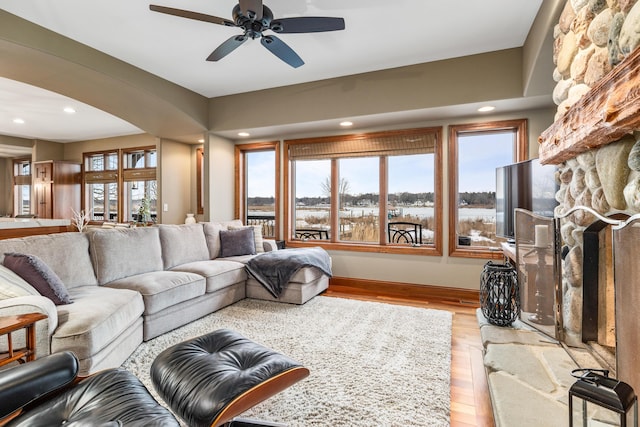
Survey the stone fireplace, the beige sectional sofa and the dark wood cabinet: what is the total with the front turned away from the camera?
0

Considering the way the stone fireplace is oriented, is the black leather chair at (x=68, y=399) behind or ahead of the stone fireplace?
ahead

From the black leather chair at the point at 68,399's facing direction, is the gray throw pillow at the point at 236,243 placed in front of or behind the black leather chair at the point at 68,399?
in front

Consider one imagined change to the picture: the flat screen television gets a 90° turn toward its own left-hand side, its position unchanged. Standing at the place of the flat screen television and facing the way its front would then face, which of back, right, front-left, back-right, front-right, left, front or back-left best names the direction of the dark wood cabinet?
back-right

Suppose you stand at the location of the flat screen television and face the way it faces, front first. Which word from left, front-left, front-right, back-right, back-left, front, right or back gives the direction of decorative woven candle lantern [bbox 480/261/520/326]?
front-left

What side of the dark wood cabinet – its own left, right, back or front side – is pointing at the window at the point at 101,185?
left

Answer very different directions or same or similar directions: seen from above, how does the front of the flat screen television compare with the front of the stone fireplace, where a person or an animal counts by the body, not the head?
same or similar directions

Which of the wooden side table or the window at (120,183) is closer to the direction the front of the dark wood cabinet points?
the wooden side table

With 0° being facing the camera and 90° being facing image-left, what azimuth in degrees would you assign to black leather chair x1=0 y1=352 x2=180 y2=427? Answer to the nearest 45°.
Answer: approximately 225°

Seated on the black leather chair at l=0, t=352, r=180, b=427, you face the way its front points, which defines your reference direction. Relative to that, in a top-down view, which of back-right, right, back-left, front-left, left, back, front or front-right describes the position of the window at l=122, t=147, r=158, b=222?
front-left

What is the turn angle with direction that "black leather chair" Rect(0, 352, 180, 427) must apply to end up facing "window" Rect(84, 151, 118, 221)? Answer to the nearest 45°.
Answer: approximately 45° to its left

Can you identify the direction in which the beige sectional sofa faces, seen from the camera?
facing the viewer and to the right of the viewer

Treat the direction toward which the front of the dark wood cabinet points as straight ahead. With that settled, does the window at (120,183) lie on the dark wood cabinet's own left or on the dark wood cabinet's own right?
on the dark wood cabinet's own left

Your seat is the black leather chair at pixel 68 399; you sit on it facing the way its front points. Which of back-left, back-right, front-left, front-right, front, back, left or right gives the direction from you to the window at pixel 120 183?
front-left

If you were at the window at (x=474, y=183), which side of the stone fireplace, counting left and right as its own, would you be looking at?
right

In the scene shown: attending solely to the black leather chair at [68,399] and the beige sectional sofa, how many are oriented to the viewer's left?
0
